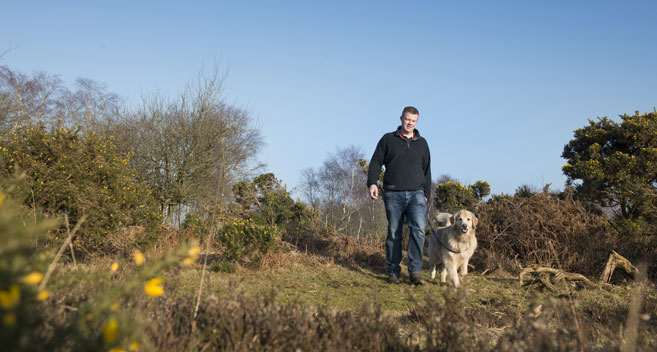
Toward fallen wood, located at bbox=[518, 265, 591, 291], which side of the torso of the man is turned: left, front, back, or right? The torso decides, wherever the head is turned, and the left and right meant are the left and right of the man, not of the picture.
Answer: left

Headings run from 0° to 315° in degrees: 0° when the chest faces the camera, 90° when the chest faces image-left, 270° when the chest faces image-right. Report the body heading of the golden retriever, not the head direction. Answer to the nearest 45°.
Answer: approximately 315°

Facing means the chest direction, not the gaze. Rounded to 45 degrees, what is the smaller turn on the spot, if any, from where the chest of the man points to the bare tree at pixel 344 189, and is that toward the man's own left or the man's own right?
approximately 180°

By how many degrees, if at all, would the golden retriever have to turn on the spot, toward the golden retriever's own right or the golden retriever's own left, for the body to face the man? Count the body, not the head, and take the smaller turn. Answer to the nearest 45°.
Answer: approximately 135° to the golden retriever's own right

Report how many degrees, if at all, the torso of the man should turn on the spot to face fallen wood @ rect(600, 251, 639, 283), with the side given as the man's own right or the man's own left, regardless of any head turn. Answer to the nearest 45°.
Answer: approximately 90° to the man's own left

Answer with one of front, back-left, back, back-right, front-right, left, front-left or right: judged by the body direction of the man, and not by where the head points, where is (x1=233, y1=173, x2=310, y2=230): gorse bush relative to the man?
back-right

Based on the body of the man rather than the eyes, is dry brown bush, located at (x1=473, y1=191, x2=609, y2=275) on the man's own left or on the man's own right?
on the man's own left

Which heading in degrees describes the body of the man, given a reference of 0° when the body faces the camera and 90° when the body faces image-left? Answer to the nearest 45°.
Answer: approximately 0°

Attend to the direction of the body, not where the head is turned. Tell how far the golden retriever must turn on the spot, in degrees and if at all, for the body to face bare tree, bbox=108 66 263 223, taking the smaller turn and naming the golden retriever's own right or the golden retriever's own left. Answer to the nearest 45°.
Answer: approximately 180°

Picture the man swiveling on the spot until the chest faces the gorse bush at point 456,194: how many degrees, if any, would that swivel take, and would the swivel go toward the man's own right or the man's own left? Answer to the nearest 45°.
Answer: approximately 180°
